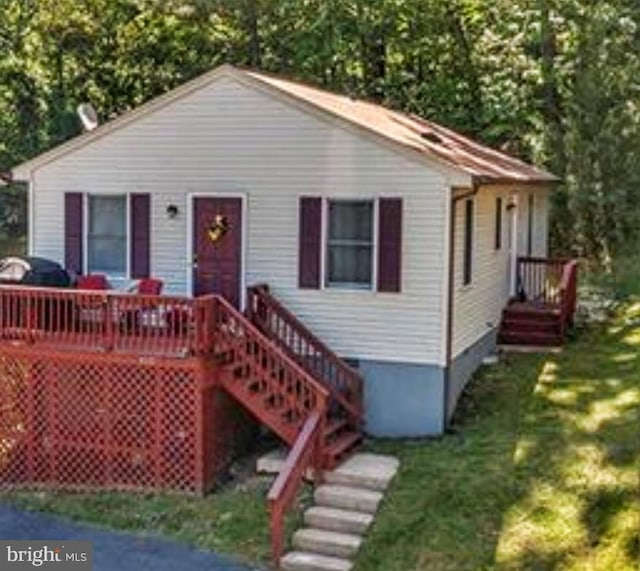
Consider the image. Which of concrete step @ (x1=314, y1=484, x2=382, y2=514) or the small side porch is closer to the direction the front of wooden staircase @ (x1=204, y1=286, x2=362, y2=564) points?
the concrete step

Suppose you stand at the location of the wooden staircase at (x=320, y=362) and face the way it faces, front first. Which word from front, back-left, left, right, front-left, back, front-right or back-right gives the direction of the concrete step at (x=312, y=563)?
front-right

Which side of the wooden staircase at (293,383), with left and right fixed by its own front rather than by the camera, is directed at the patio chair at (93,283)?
back

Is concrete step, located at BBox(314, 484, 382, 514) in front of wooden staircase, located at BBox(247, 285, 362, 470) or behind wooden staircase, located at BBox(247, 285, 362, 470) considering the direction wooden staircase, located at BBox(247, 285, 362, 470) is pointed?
in front

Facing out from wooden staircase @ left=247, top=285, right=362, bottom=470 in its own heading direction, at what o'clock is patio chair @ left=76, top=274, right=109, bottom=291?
The patio chair is roughly at 5 o'clock from the wooden staircase.

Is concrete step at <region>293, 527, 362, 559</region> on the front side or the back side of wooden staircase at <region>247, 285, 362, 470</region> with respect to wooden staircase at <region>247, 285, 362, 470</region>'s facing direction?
on the front side

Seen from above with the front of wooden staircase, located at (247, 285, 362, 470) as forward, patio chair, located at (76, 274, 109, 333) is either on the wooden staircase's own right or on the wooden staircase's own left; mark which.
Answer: on the wooden staircase's own right

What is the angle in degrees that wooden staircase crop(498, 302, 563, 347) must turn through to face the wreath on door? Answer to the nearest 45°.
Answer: approximately 45° to its right

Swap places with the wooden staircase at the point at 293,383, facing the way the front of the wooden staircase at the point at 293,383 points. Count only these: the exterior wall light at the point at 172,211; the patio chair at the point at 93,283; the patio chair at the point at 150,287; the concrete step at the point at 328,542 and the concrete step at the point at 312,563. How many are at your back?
3

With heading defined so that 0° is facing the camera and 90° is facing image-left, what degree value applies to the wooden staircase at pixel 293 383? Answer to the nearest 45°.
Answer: approximately 315°

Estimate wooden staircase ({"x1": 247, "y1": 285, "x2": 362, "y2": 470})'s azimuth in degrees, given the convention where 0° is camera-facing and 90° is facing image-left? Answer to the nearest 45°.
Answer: approximately 315°

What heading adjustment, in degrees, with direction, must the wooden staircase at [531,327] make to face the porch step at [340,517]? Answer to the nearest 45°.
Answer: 0° — it already faces it

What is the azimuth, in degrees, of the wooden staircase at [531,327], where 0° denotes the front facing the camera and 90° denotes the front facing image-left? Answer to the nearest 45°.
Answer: approximately 0°
